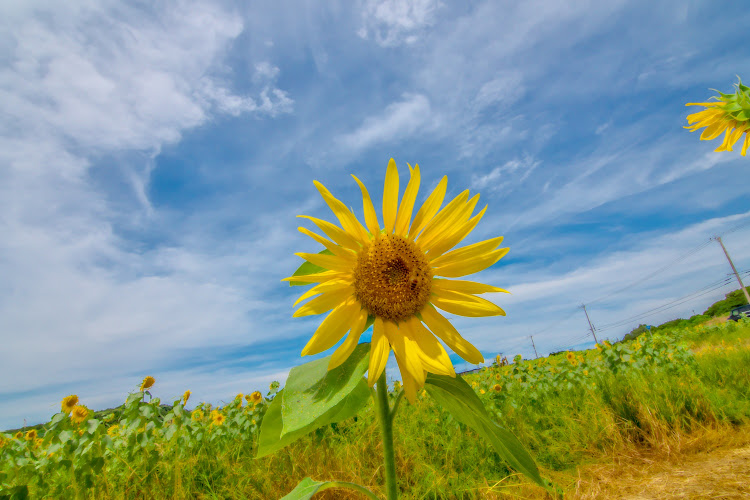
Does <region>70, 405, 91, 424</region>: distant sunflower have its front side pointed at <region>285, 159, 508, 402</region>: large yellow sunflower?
yes

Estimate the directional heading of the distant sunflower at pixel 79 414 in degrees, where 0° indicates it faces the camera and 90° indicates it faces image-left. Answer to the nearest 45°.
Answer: approximately 0°

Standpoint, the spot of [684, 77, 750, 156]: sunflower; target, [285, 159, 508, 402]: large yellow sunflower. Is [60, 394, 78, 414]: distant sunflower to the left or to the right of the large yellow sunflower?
right

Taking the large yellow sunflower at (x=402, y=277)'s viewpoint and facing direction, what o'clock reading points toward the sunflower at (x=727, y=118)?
The sunflower is roughly at 8 o'clock from the large yellow sunflower.

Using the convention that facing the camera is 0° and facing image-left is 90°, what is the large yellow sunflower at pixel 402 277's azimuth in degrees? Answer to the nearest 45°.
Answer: approximately 0°

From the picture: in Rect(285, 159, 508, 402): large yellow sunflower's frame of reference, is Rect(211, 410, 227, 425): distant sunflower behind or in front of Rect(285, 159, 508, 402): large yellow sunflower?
behind

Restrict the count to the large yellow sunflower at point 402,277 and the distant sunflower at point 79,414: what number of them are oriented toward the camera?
2

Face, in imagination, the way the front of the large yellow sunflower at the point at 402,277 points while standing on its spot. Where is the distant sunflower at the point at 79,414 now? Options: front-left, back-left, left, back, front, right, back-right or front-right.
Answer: back-right

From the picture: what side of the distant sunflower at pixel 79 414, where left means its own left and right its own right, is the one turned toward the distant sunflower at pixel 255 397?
left
